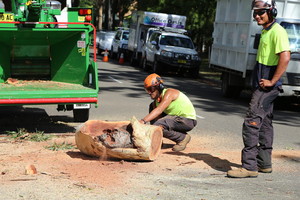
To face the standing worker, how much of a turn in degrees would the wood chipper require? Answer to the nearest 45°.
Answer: approximately 135° to its right

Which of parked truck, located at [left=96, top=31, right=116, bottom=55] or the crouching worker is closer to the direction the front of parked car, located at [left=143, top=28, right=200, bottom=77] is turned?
the crouching worker

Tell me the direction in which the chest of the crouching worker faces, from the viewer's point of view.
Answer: to the viewer's left

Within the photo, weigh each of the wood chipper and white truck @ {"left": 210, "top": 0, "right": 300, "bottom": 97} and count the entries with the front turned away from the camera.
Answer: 1

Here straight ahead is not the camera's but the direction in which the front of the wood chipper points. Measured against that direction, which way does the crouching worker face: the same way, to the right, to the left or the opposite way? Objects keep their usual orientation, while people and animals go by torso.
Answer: to the left

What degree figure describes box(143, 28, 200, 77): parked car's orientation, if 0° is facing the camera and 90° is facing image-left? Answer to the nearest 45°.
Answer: approximately 315°

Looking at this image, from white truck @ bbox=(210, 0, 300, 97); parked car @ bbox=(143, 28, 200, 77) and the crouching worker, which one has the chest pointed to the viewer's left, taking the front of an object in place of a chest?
the crouching worker

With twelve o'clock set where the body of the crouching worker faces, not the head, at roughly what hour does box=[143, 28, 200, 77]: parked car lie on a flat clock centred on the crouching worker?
The parked car is roughly at 3 o'clock from the crouching worker.

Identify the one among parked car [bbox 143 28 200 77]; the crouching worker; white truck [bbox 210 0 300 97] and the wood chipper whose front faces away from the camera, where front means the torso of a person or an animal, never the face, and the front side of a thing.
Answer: the wood chipper
